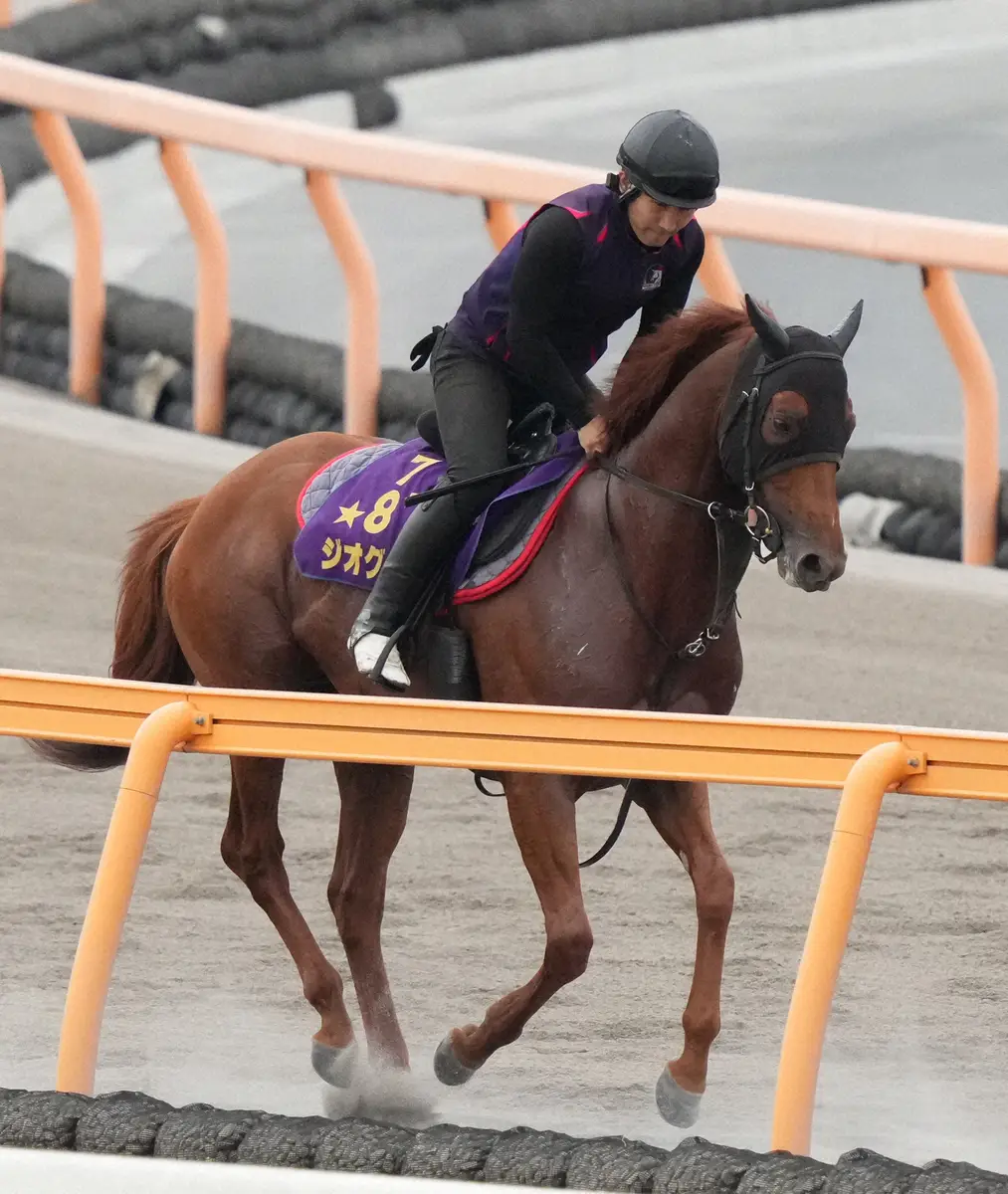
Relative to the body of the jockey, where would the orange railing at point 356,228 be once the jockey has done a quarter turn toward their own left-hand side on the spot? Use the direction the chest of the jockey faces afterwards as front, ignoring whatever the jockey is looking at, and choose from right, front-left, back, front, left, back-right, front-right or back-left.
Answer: front-left

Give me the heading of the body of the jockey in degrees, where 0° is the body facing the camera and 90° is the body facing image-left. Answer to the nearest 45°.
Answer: approximately 315°

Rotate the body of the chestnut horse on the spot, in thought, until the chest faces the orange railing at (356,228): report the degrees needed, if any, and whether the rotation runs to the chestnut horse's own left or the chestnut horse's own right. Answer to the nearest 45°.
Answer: approximately 135° to the chestnut horse's own left

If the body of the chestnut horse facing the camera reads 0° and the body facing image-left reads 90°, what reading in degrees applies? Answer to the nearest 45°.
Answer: approximately 315°
